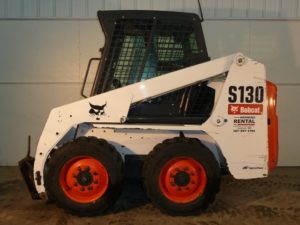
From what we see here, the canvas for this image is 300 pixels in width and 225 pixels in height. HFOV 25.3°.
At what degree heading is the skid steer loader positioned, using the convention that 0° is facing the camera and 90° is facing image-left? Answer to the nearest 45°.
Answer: approximately 90°
